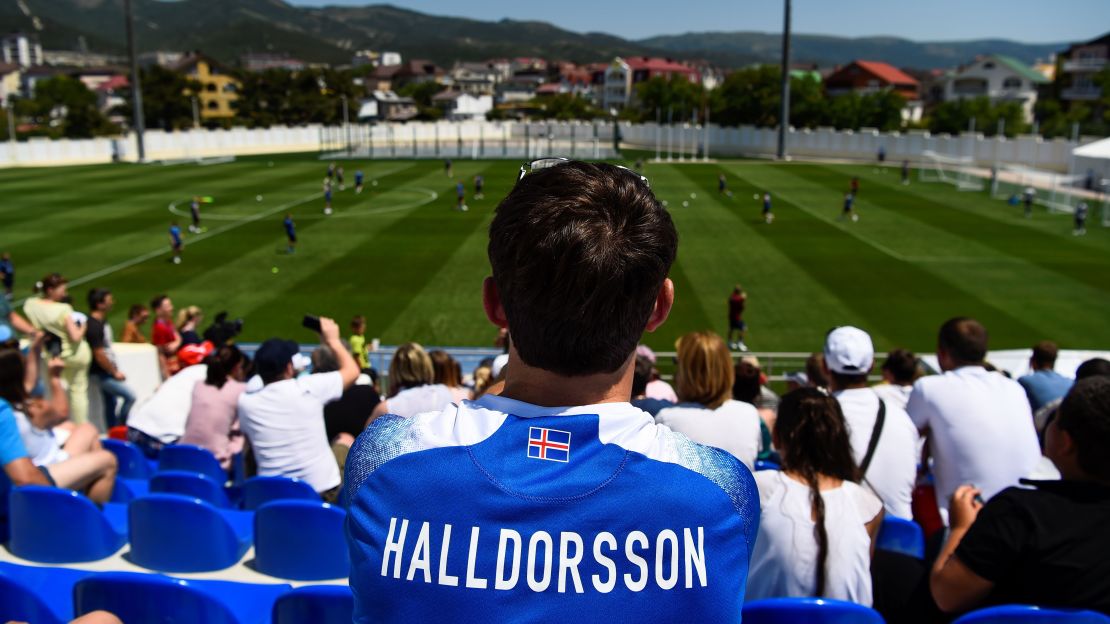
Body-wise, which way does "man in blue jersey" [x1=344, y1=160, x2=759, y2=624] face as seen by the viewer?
away from the camera

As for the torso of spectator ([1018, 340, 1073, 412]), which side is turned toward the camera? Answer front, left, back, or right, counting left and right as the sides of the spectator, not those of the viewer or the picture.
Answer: back

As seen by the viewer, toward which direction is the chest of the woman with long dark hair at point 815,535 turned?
away from the camera

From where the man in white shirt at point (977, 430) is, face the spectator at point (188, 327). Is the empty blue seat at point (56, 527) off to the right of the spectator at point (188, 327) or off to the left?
left

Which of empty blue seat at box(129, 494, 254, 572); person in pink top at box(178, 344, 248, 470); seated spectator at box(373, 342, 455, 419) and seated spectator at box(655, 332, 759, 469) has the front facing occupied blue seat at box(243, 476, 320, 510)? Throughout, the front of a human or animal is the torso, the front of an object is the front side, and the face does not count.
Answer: empty blue seat at box(129, 494, 254, 572)

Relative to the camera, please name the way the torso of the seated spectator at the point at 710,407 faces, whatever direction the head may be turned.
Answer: away from the camera

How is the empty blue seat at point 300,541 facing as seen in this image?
away from the camera

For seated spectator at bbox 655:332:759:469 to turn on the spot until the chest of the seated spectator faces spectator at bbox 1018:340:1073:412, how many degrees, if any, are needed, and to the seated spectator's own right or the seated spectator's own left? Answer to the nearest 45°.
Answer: approximately 45° to the seated spectator's own right

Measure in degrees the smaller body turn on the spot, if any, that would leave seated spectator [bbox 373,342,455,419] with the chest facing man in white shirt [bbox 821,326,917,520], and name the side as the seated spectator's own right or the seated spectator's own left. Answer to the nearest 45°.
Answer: approximately 135° to the seated spectator's own right

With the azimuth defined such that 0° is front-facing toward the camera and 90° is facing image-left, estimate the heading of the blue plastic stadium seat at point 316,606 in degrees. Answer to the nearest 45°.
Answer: approximately 180°

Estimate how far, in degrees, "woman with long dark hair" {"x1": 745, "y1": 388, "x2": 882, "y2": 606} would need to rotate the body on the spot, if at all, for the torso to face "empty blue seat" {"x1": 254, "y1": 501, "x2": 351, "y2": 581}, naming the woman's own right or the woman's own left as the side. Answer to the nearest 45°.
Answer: approximately 90° to the woman's own left

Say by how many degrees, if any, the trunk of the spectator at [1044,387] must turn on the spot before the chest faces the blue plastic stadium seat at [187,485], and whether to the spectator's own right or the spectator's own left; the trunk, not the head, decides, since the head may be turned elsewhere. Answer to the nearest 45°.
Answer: approximately 135° to the spectator's own left
